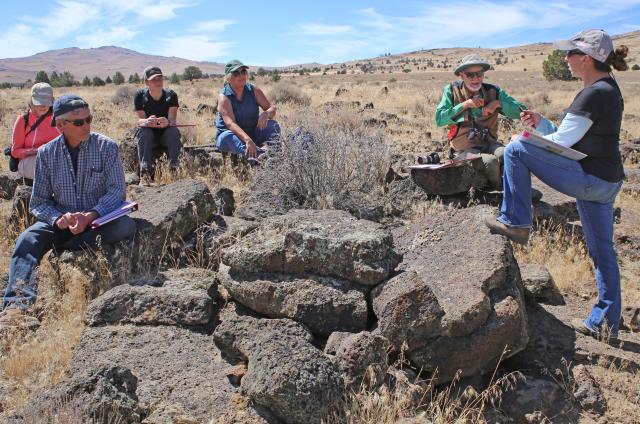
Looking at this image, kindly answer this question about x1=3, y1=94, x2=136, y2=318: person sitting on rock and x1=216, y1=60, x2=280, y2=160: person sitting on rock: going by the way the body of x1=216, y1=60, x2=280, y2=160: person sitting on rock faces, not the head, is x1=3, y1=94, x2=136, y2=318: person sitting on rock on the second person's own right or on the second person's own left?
on the second person's own right

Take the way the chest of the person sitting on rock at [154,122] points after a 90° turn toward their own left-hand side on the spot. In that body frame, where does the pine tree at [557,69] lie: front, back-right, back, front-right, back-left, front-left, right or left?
front-left

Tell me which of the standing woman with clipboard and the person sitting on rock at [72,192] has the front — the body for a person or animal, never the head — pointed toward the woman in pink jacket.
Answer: the standing woman with clipboard

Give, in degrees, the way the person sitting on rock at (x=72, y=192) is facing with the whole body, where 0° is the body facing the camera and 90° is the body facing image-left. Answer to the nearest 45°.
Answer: approximately 0°

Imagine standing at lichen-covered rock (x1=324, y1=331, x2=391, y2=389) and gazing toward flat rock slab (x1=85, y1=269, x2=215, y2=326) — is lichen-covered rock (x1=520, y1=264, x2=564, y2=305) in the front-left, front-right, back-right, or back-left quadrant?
back-right

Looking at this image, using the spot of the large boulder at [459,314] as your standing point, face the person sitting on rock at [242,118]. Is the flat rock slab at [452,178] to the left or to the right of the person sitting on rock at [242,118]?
right

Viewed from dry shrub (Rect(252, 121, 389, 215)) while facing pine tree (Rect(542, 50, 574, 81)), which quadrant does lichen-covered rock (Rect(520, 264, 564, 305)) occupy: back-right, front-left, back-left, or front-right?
back-right

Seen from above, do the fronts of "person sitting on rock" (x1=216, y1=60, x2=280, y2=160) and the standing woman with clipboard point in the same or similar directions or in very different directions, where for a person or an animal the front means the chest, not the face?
very different directions

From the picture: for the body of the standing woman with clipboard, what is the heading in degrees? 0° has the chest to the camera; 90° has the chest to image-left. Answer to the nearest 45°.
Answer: approximately 90°
